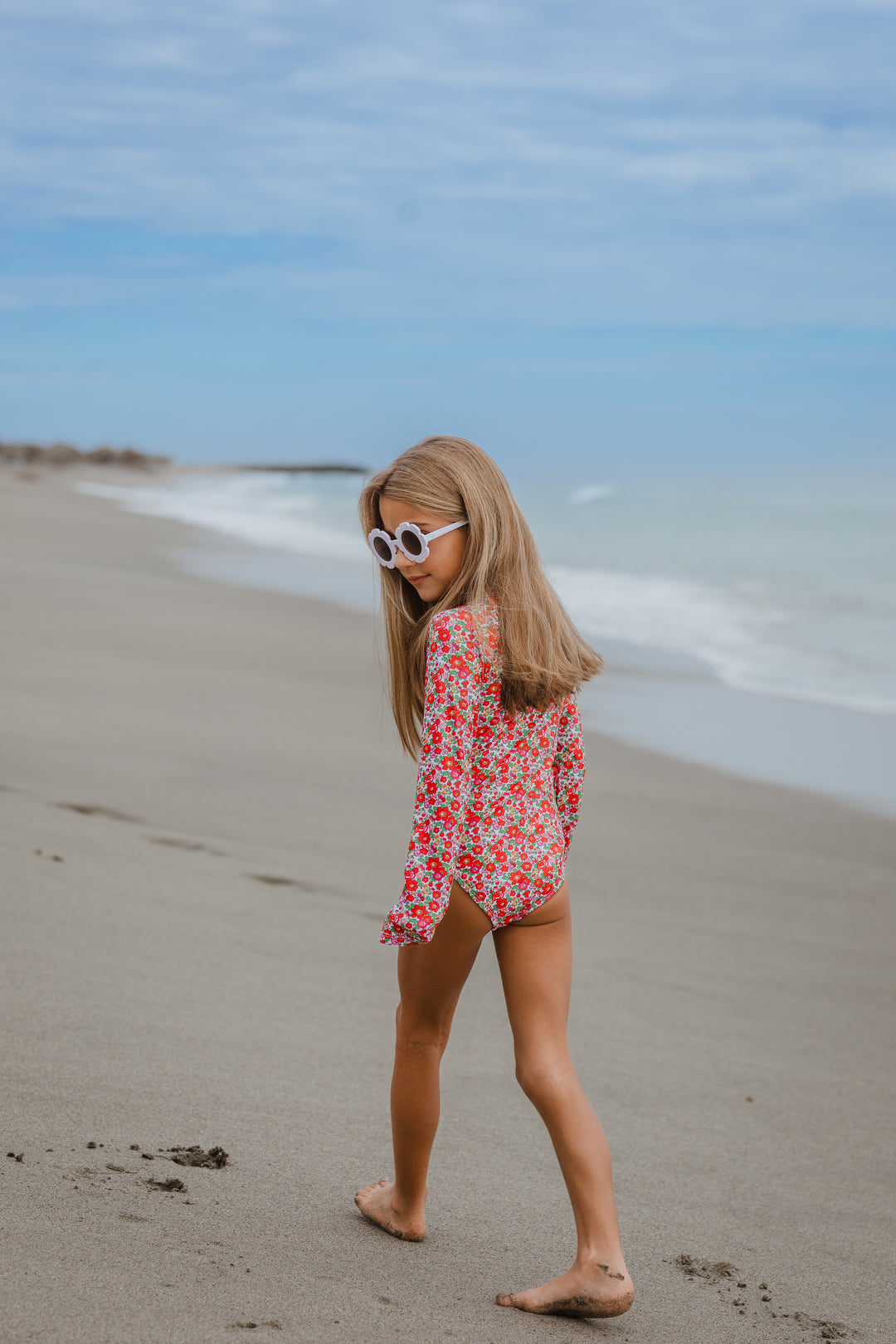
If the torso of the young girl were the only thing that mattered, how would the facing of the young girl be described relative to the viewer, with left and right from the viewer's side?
facing away from the viewer and to the left of the viewer
